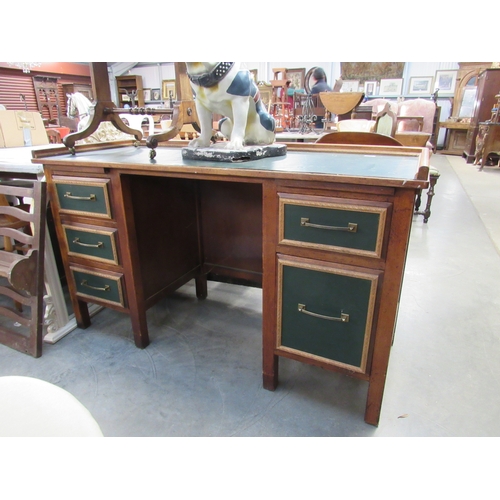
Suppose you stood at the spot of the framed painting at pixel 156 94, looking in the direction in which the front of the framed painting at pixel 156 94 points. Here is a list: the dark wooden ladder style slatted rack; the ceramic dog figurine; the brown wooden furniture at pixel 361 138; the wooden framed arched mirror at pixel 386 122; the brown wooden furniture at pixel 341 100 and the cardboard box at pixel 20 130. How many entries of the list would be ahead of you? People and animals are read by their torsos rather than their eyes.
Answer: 6

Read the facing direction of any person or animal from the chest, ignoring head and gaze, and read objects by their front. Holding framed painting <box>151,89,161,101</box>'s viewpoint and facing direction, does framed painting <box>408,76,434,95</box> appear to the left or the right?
on its left

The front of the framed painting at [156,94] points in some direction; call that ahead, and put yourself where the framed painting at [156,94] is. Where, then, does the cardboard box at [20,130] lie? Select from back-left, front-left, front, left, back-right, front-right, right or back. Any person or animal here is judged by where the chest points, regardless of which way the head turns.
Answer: front

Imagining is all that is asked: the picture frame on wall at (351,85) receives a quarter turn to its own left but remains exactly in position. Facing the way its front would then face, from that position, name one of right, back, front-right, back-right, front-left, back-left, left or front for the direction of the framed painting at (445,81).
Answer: front

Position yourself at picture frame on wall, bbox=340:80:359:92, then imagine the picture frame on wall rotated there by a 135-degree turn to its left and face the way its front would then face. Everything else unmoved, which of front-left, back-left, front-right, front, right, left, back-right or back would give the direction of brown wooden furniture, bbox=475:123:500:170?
right

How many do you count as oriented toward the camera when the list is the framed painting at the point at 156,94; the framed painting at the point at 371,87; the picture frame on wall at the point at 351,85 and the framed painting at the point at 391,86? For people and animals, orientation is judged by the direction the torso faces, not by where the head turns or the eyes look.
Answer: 4

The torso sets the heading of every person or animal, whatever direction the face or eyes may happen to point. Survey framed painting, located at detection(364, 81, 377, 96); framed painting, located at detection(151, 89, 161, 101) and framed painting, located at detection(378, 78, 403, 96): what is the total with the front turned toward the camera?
3

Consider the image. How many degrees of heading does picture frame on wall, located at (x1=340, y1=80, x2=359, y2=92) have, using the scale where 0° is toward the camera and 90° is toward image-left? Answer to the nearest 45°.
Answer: approximately 0°

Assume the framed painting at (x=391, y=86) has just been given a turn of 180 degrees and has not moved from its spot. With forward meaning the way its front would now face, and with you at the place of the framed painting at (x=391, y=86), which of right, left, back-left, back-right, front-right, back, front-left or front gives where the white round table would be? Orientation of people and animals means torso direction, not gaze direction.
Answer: back

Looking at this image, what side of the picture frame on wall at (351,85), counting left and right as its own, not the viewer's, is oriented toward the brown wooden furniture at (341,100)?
front

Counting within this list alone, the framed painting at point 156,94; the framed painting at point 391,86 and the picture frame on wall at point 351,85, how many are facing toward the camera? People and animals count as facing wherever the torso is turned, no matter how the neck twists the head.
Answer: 3

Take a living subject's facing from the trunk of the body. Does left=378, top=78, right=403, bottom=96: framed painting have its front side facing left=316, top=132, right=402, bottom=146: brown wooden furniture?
yes

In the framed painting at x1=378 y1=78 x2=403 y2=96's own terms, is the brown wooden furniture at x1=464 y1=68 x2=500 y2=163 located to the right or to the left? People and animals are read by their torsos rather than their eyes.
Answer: on its left

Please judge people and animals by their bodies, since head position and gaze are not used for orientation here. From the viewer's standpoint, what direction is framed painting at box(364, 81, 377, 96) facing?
toward the camera

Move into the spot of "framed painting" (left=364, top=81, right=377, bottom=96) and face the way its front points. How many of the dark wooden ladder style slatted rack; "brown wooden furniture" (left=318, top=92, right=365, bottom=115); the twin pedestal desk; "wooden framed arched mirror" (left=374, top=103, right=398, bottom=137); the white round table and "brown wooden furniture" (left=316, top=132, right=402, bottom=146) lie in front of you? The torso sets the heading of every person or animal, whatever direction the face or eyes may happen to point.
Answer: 6

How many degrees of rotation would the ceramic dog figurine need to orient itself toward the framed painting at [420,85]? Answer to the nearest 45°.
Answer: approximately 180°

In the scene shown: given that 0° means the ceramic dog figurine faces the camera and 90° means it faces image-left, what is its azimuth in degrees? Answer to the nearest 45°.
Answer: approximately 45°

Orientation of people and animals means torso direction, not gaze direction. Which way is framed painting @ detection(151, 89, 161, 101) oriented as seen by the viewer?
toward the camera
